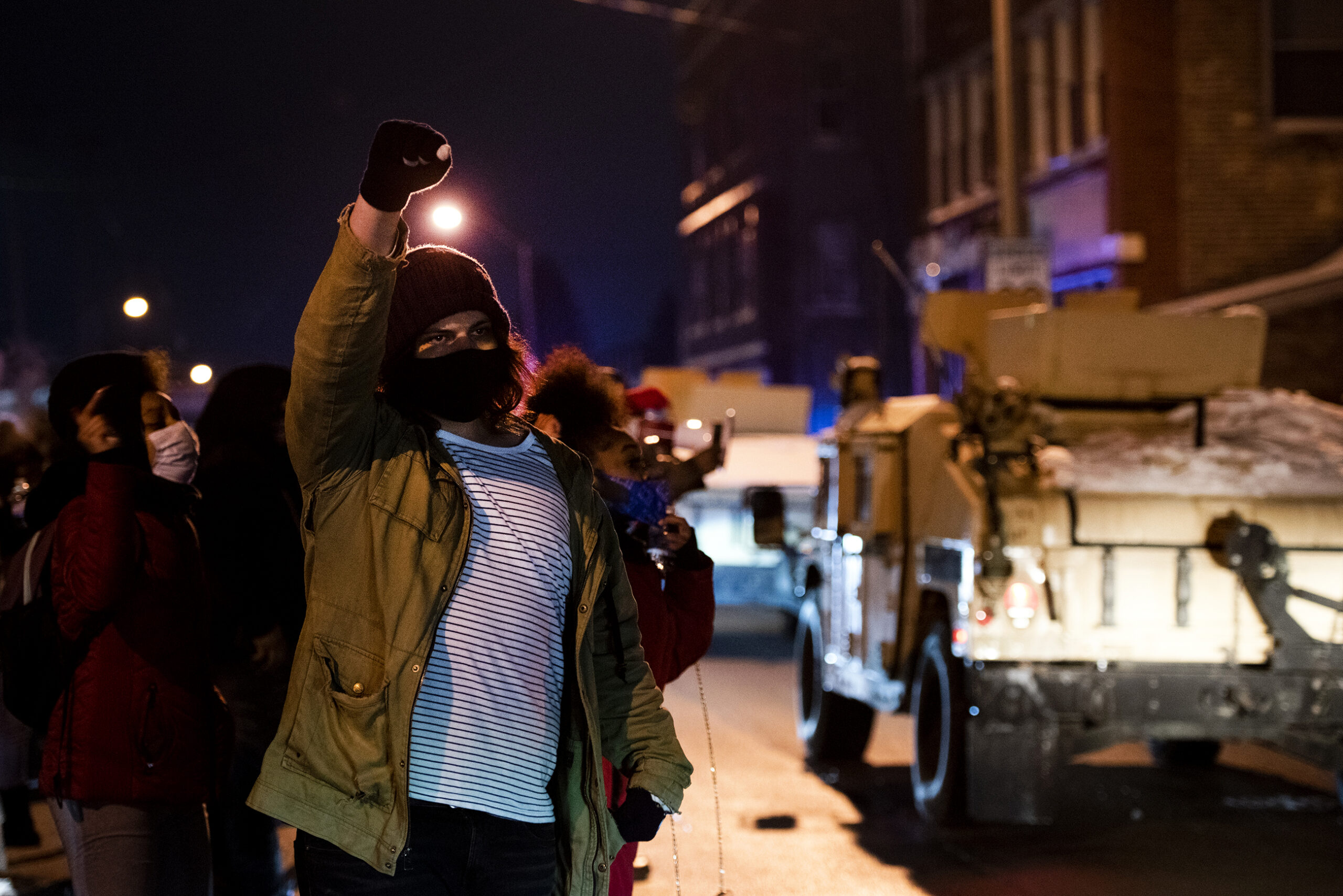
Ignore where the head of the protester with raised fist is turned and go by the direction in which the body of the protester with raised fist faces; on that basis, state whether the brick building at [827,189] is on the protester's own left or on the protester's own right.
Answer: on the protester's own left

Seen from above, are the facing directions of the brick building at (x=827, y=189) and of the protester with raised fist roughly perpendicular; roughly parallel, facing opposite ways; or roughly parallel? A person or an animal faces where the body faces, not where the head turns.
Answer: roughly perpendicular

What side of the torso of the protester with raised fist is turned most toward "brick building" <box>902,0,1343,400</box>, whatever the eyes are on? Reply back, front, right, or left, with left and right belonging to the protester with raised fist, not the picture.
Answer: left

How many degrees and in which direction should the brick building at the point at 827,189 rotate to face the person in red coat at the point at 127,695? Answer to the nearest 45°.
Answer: approximately 45° to its left

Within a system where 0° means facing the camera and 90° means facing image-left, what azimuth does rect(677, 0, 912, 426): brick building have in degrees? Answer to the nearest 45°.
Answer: approximately 45°

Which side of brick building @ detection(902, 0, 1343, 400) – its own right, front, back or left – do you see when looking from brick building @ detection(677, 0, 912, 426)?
right

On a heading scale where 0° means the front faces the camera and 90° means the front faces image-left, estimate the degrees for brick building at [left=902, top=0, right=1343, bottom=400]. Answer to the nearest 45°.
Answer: approximately 45°

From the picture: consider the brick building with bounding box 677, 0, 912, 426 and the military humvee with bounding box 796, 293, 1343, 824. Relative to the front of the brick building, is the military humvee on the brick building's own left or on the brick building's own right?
on the brick building's own left

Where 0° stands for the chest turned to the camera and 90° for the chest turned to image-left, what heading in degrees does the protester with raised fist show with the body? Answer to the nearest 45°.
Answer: approximately 315°

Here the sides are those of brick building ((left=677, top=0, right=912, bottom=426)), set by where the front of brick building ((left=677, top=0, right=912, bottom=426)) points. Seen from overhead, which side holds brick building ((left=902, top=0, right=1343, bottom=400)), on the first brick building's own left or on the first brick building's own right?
on the first brick building's own left
